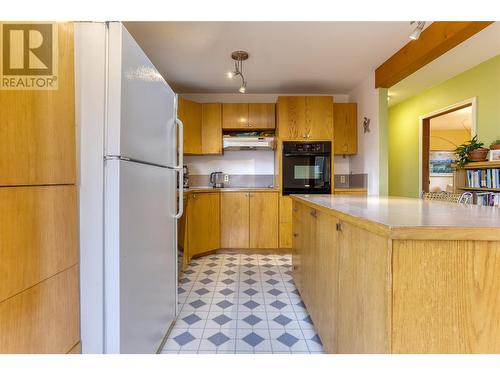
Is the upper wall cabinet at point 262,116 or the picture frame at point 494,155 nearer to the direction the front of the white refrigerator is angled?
the picture frame

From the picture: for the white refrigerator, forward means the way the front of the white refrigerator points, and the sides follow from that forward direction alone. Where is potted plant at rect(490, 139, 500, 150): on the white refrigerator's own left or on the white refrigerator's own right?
on the white refrigerator's own left

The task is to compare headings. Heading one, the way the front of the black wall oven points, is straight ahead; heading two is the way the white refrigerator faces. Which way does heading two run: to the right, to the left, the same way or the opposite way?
to the left

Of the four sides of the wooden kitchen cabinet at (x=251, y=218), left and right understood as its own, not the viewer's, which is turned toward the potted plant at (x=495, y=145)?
left

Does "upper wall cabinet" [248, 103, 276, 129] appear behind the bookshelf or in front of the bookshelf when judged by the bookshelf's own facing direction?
in front

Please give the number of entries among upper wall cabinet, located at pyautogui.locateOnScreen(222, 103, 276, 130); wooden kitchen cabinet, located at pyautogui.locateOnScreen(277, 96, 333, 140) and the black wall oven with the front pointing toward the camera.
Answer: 3

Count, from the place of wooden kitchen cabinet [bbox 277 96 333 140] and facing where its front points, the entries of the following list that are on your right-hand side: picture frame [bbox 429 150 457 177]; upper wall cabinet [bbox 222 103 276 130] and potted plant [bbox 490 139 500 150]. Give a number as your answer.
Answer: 1

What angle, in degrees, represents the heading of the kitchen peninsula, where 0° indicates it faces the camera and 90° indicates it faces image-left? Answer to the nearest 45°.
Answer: approximately 45°

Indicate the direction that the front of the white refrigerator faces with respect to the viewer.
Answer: facing the viewer and to the right of the viewer

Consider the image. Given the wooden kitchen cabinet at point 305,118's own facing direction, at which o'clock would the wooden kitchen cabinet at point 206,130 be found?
the wooden kitchen cabinet at point 206,130 is roughly at 3 o'clock from the wooden kitchen cabinet at point 305,118.

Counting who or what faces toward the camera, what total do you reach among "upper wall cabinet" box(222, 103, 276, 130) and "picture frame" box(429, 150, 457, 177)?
2

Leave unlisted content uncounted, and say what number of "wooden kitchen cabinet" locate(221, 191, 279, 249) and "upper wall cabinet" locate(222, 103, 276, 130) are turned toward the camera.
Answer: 2

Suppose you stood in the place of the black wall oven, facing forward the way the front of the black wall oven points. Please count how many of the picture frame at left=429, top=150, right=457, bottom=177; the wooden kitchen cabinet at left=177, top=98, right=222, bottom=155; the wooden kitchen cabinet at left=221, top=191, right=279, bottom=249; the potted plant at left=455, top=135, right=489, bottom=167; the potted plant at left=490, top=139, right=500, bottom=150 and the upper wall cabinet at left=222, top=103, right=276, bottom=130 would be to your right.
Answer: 3

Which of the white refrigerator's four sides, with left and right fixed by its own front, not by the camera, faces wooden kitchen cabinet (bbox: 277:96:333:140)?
left
